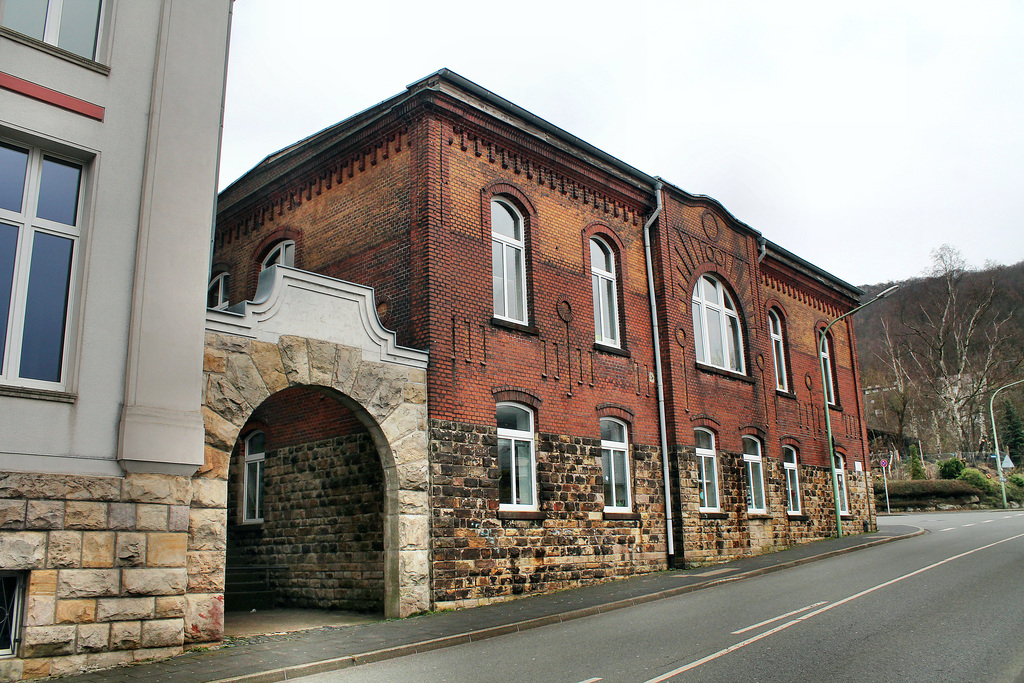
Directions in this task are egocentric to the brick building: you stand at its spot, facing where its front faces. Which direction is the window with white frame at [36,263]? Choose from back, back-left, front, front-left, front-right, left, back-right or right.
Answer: right

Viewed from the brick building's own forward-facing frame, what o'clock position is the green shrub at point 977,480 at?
The green shrub is roughly at 9 o'clock from the brick building.

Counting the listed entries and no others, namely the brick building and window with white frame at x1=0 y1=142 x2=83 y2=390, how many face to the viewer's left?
0

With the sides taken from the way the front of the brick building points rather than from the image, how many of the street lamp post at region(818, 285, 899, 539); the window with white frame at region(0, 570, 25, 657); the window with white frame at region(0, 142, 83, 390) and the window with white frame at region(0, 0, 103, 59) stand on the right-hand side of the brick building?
3

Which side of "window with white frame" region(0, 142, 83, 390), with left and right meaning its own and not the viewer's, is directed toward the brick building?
left

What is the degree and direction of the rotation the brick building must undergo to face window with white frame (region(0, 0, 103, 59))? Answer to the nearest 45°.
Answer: approximately 90° to its right

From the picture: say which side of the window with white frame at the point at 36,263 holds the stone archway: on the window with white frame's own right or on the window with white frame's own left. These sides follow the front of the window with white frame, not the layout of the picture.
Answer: on the window with white frame's own left

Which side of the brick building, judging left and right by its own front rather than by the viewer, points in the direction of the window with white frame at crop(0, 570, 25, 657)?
right

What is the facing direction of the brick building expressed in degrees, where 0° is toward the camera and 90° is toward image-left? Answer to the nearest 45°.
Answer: approximately 315°

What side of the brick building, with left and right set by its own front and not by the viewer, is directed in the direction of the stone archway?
right

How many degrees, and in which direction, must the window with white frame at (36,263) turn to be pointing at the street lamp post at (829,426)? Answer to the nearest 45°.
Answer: approximately 45° to its left

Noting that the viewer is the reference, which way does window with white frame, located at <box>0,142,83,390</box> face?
facing the viewer and to the right of the viewer
